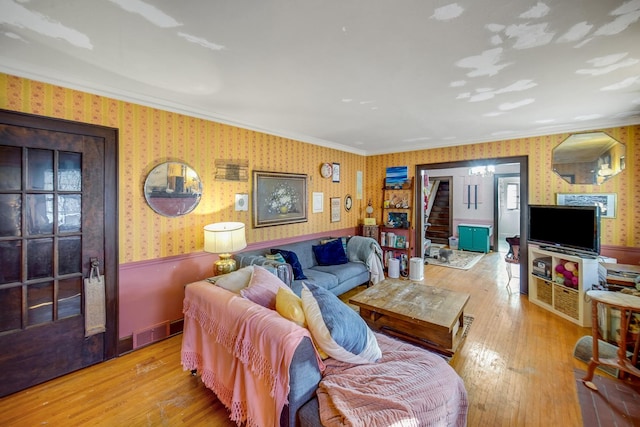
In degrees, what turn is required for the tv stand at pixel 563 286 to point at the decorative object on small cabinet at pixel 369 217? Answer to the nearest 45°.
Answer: approximately 45° to its right

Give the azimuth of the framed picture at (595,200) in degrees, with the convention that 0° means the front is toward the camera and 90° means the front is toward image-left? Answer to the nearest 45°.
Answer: approximately 0°

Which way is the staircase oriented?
toward the camera

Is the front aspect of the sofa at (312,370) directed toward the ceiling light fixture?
yes

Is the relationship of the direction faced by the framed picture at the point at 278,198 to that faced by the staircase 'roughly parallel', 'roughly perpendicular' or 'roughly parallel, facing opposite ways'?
roughly perpendicular

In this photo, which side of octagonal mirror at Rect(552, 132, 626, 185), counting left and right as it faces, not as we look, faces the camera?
front

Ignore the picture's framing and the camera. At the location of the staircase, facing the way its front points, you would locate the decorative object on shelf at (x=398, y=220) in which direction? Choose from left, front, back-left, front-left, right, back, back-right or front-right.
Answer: front

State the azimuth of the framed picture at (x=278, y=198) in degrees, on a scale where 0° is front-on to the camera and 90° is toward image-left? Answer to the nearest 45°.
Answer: approximately 315°

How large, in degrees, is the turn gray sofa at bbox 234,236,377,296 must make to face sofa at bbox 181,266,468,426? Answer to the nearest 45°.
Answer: approximately 45° to its right

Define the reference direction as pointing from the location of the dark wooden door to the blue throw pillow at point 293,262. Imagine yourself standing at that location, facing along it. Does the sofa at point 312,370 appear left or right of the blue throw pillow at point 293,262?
right

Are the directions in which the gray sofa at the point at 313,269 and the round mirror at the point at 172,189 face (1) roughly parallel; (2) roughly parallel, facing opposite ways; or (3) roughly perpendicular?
roughly parallel

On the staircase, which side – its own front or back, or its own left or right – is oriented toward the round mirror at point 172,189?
front

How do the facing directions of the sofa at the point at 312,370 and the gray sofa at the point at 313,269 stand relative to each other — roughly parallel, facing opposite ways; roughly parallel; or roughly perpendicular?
roughly perpendicular

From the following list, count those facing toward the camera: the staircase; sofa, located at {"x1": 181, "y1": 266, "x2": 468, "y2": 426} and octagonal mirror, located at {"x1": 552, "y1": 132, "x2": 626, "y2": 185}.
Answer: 2

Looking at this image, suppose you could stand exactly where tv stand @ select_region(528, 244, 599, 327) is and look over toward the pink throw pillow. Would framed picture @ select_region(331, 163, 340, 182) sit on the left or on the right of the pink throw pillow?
right

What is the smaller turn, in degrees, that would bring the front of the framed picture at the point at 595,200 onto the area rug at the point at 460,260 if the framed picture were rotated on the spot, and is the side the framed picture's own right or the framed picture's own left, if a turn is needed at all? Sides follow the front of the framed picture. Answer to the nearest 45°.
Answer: approximately 135° to the framed picture's own right
